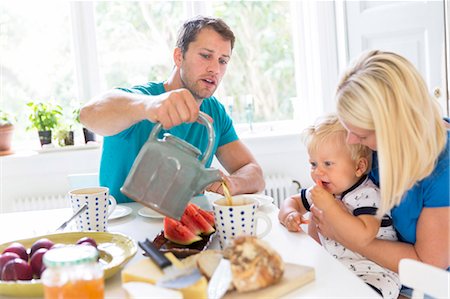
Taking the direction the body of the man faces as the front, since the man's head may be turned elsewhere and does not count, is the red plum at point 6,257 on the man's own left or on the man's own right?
on the man's own right

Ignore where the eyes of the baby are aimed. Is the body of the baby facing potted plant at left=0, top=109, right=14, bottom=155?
no

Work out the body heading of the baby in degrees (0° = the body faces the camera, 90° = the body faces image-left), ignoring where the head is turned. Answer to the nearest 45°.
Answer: approximately 45°

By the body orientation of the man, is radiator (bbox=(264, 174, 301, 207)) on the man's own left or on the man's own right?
on the man's own left

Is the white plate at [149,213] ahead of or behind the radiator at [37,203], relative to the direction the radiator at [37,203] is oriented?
ahead

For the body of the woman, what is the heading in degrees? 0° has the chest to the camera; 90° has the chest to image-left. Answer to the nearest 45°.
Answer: approximately 90°

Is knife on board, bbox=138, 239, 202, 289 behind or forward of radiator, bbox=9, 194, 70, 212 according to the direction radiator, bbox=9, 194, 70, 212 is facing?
forward

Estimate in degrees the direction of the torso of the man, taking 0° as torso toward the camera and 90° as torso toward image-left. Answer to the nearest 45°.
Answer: approximately 315°

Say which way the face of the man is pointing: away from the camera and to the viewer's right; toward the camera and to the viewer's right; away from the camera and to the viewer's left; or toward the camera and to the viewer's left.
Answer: toward the camera and to the viewer's right

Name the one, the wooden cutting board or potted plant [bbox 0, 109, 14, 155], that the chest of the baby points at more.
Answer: the wooden cutting board

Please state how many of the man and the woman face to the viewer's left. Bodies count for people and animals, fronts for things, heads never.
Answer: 1

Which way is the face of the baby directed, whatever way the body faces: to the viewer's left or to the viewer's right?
to the viewer's left

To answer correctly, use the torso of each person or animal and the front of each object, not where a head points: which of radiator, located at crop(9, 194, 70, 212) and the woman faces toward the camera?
the radiator

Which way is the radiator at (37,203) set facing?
toward the camera

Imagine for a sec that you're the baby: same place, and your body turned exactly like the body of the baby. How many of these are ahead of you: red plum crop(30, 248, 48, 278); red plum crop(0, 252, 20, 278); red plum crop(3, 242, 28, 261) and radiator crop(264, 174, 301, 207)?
3

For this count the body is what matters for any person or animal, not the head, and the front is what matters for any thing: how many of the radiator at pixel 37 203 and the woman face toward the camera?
1
